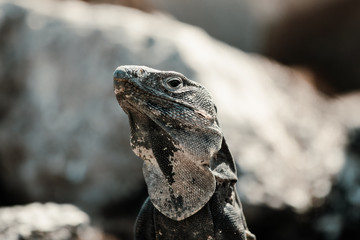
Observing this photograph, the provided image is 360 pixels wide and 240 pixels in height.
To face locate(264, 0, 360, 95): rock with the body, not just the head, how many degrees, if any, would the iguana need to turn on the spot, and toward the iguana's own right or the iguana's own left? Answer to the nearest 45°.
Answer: approximately 135° to the iguana's own right

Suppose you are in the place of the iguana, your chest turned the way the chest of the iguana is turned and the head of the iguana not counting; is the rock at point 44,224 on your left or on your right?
on your right

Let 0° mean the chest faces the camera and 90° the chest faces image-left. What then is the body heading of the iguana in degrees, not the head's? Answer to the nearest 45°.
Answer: approximately 45°
